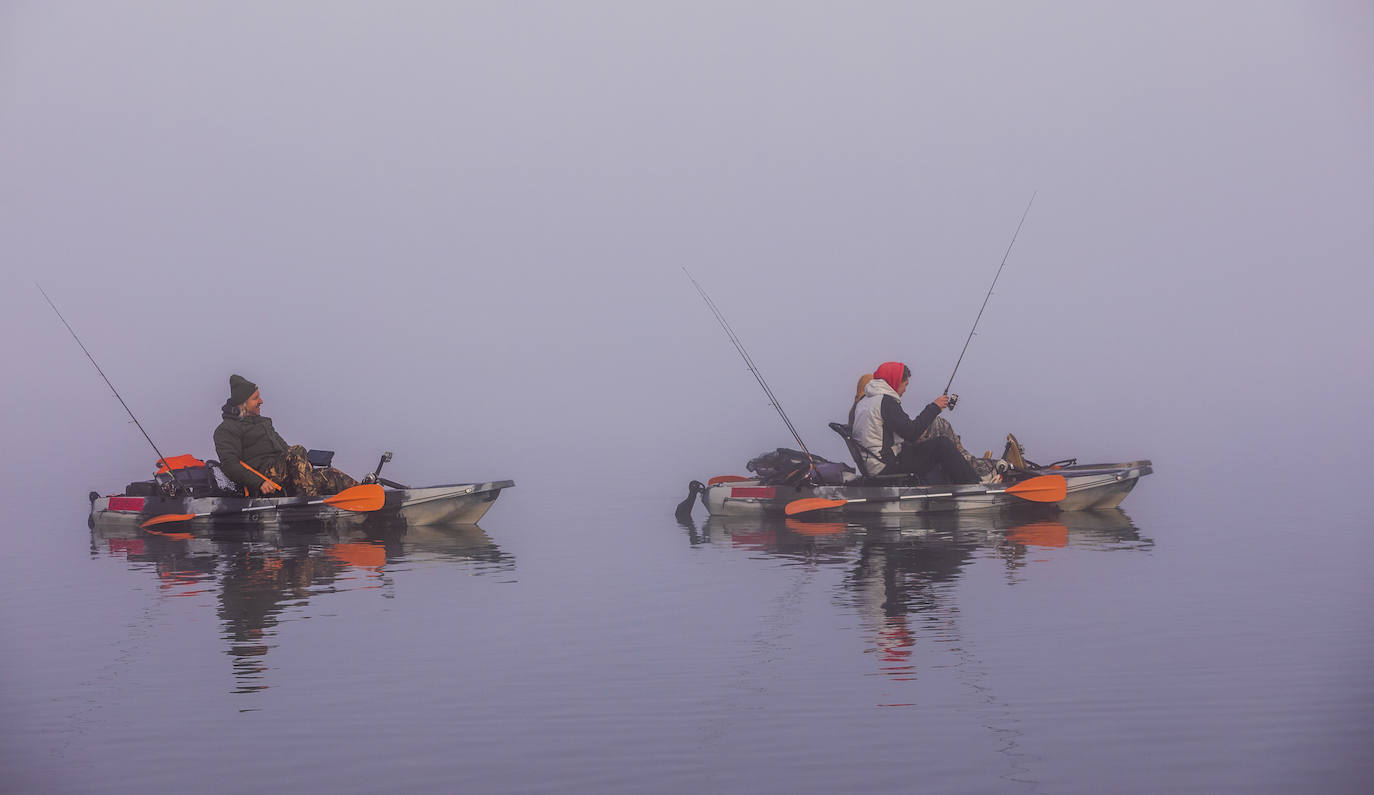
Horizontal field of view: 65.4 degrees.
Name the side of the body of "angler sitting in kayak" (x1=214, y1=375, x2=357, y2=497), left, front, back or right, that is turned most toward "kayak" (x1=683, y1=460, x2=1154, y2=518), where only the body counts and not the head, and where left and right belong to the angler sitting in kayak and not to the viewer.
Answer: front

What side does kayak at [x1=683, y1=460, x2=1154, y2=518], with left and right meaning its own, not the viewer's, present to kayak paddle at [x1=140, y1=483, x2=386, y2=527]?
back

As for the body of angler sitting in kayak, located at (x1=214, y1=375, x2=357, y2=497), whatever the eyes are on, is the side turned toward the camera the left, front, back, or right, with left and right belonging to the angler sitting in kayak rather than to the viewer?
right

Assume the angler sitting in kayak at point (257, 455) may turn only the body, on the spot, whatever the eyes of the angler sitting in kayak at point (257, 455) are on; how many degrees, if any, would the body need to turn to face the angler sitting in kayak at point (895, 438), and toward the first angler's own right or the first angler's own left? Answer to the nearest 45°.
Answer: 0° — they already face them

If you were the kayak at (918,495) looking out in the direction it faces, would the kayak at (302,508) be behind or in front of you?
behind

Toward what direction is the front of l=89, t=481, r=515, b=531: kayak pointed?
to the viewer's right

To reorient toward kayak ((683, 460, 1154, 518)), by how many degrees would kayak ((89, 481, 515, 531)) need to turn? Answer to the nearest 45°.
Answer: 0° — it already faces it

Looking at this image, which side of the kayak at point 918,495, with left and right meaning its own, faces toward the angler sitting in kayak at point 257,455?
back

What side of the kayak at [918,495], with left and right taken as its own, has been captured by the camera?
right

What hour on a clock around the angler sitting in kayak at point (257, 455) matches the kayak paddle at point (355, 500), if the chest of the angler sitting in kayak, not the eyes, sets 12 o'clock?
The kayak paddle is roughly at 1 o'clock from the angler sitting in kayak.

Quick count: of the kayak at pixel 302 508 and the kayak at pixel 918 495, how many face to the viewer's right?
2
